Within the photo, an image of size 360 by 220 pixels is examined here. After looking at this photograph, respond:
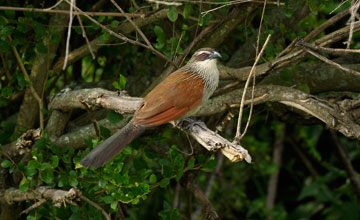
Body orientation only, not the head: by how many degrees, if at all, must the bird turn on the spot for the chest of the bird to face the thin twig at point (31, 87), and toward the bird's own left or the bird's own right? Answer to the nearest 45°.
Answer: approximately 135° to the bird's own left

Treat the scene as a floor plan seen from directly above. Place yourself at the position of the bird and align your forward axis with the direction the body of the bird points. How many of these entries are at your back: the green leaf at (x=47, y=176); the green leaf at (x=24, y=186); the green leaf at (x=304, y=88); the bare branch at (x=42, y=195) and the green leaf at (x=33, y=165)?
4

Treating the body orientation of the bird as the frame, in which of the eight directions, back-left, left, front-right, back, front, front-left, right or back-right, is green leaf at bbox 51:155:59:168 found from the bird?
back

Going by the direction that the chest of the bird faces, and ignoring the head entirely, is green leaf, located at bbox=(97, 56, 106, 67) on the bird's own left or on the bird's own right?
on the bird's own left

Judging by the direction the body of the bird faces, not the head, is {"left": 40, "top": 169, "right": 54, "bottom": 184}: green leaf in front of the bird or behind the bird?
behind

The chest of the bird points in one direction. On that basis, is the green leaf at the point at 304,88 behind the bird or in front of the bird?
in front

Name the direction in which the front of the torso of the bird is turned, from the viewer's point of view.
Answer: to the viewer's right

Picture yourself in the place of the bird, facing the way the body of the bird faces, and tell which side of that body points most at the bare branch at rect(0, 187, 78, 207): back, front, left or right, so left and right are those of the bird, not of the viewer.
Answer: back

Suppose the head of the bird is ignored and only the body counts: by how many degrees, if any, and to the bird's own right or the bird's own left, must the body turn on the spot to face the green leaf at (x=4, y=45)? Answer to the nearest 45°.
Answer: approximately 135° to the bird's own left

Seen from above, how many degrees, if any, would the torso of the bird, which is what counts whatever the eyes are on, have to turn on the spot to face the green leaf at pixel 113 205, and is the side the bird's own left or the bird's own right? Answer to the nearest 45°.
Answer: approximately 135° to the bird's own right

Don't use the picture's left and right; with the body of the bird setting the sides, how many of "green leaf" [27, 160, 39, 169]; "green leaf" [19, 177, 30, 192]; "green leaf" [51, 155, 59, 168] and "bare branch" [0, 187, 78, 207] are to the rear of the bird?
4
